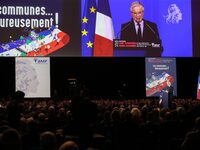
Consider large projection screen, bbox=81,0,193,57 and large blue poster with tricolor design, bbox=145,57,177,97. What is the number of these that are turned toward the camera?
2

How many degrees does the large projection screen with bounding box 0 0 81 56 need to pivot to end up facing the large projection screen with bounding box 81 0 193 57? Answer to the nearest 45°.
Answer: approximately 90° to its left

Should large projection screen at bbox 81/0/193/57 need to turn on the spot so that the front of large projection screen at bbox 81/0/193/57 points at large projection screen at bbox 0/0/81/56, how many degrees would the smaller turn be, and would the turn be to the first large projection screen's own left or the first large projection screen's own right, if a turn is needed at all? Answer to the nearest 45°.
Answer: approximately 90° to the first large projection screen's own right

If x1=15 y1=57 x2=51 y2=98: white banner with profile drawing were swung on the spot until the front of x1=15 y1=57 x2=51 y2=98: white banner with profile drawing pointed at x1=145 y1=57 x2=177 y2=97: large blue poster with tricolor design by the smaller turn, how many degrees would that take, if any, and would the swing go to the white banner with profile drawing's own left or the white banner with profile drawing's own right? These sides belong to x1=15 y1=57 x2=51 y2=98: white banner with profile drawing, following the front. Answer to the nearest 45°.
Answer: approximately 90° to the white banner with profile drawing's own left

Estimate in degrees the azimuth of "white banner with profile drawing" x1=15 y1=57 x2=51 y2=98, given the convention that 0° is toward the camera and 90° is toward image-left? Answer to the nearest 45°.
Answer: approximately 0°

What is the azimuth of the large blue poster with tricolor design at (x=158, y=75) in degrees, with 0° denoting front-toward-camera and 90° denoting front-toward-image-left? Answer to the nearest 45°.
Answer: approximately 0°

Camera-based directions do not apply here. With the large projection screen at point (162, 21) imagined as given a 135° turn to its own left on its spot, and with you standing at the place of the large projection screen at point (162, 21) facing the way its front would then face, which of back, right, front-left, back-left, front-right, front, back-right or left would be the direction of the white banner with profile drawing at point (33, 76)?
back-left

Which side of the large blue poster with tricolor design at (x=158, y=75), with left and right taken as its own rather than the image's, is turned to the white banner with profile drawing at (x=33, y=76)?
right
